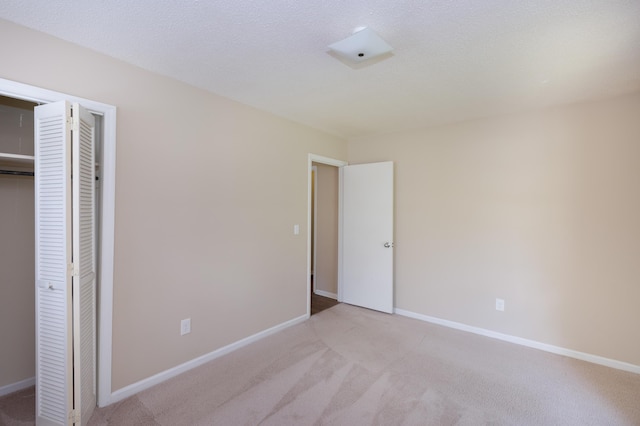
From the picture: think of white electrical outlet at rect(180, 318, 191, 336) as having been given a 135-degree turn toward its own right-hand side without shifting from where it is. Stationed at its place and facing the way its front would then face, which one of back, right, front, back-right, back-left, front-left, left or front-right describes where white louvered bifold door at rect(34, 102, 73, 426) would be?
front-left

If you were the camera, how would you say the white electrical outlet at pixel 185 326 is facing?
facing the viewer and to the right of the viewer

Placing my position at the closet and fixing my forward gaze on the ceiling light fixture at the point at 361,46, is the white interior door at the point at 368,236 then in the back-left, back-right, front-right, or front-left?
front-left

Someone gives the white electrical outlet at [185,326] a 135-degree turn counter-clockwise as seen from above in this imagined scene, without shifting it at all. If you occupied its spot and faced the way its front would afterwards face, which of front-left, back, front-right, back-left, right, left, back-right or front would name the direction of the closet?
back-left
